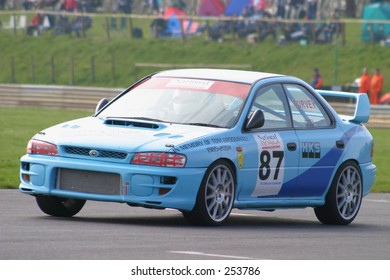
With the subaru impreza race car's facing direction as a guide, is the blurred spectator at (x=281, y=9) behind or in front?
behind

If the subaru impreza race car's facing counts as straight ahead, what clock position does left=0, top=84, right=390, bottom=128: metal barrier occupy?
The metal barrier is roughly at 4 o'clock from the subaru impreza race car.

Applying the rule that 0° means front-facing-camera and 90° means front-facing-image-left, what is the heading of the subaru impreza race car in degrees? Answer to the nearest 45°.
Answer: approximately 45°

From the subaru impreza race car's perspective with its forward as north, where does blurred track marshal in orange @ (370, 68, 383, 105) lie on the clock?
The blurred track marshal in orange is roughly at 5 o'clock from the subaru impreza race car.

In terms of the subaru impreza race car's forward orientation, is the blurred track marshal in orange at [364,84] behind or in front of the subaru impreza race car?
behind
